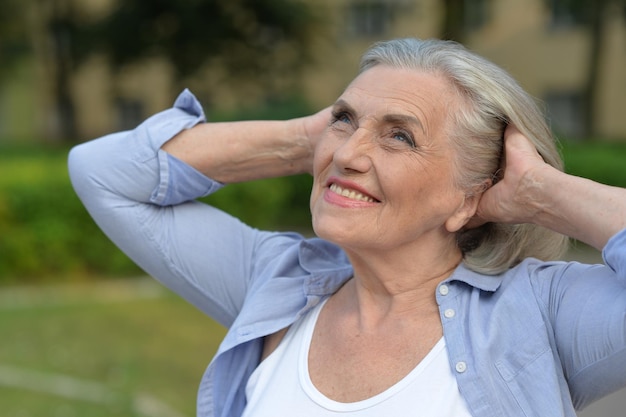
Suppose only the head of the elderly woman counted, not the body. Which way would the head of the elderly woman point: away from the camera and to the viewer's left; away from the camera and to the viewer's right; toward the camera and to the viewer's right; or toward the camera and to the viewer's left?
toward the camera and to the viewer's left

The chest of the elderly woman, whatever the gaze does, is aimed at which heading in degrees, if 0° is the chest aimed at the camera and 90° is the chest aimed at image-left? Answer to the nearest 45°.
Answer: approximately 45°

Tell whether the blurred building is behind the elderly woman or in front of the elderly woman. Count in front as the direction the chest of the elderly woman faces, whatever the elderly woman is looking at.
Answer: behind

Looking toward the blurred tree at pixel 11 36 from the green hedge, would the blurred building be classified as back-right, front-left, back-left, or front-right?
front-right

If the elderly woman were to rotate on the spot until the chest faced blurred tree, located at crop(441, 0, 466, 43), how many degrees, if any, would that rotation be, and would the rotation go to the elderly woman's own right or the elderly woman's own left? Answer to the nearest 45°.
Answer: approximately 135° to the elderly woman's own right

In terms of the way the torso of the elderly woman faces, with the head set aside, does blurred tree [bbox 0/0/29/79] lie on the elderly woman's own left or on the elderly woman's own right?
on the elderly woman's own right

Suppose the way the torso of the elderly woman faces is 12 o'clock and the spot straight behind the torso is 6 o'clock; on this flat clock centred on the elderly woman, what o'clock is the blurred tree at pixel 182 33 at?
The blurred tree is roughly at 4 o'clock from the elderly woman.

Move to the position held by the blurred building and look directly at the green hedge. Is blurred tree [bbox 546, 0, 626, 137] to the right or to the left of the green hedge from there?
left
